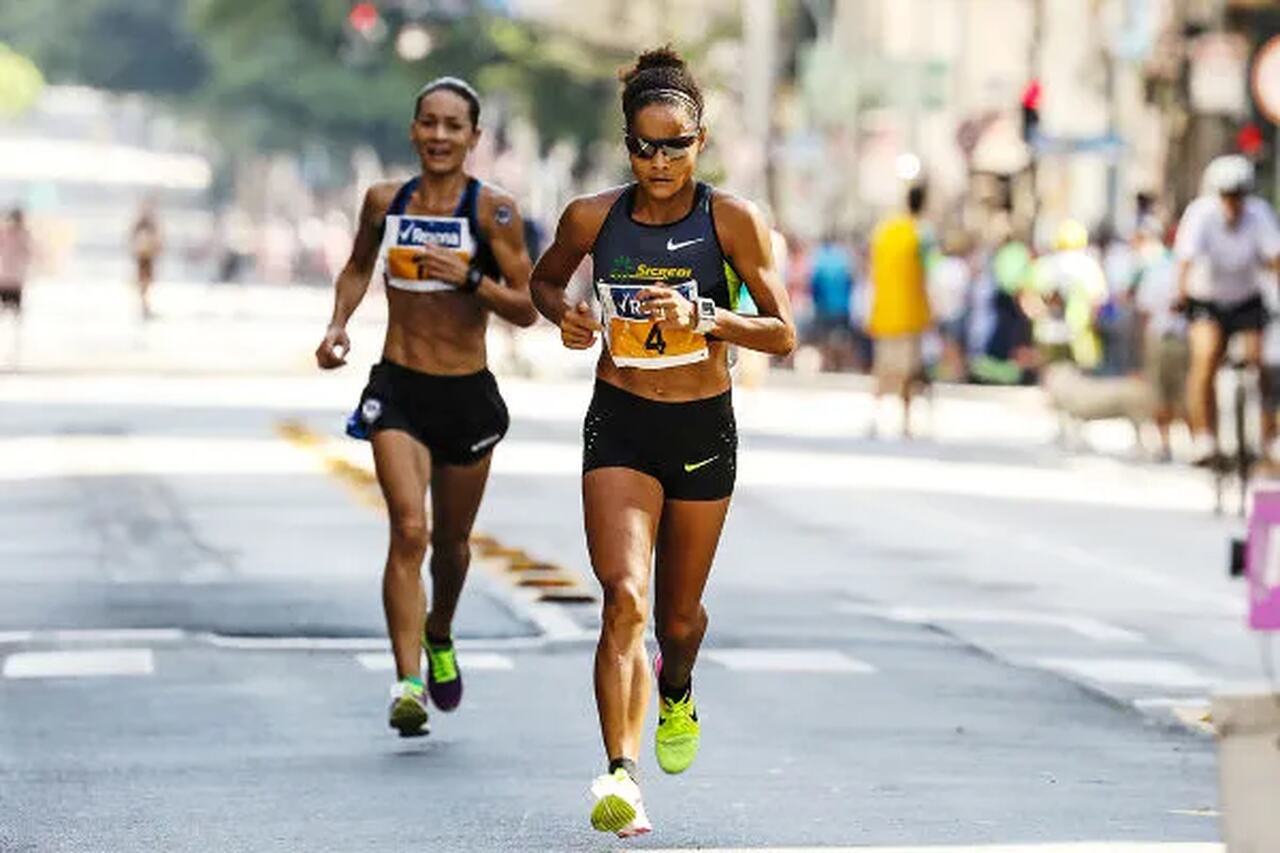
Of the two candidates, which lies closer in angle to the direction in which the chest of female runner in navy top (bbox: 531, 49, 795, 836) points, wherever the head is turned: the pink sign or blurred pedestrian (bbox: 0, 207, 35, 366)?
the pink sign

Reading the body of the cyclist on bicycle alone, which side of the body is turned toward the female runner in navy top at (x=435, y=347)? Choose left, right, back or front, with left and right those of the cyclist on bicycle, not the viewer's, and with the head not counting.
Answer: front

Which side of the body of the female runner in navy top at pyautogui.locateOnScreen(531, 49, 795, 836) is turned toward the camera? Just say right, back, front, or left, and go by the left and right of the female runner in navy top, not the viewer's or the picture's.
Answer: front

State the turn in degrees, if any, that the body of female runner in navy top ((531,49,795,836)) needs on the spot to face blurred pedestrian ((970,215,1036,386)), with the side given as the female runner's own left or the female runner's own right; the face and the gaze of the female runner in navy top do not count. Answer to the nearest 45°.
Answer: approximately 180°

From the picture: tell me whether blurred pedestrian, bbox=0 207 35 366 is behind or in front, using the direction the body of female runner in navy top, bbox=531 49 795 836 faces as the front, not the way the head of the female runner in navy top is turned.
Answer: behind

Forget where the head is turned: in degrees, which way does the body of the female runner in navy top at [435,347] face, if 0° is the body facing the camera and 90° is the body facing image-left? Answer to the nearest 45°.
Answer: approximately 0°

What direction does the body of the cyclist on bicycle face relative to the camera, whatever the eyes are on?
toward the camera
